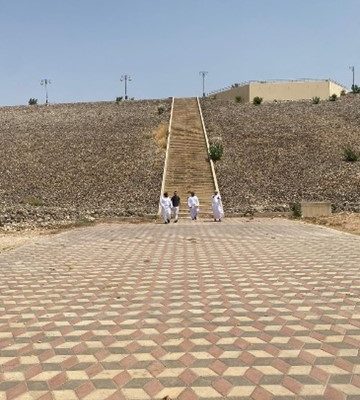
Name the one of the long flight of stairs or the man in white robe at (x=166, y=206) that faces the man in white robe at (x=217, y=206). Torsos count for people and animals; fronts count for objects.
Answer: the long flight of stairs

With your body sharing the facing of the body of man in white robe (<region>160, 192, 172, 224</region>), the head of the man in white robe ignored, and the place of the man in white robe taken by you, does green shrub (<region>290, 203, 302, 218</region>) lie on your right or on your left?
on your left

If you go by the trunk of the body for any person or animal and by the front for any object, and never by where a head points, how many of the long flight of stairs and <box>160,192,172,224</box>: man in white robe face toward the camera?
2

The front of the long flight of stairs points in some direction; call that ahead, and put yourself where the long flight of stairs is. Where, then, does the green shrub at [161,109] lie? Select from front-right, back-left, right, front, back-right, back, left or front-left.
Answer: back

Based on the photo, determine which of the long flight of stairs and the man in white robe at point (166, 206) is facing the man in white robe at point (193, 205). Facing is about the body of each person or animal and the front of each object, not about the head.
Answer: the long flight of stairs

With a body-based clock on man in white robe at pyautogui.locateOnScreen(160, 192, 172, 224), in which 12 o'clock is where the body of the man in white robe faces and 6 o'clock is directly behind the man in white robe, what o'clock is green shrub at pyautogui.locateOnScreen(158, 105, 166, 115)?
The green shrub is roughly at 6 o'clock from the man in white robe.

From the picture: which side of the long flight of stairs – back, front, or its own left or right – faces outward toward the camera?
front

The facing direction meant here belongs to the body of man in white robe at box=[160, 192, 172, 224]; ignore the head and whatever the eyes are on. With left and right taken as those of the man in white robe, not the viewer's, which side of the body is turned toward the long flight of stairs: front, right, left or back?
back

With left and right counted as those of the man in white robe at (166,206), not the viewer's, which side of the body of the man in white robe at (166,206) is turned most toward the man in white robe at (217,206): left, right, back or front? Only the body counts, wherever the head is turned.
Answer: left

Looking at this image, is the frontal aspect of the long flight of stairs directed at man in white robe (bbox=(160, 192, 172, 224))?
yes

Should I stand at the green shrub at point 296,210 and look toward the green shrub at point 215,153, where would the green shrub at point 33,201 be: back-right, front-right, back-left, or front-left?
front-left

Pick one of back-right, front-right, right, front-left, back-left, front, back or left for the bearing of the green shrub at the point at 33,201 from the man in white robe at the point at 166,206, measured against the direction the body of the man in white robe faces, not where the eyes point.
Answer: back-right

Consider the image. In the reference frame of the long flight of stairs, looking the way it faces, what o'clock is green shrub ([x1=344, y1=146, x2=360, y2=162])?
The green shrub is roughly at 9 o'clock from the long flight of stairs.

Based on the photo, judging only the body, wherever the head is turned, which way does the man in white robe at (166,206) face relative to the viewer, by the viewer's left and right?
facing the viewer

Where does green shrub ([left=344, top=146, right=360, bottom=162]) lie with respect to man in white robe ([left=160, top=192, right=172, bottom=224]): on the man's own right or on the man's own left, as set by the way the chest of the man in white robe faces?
on the man's own left
